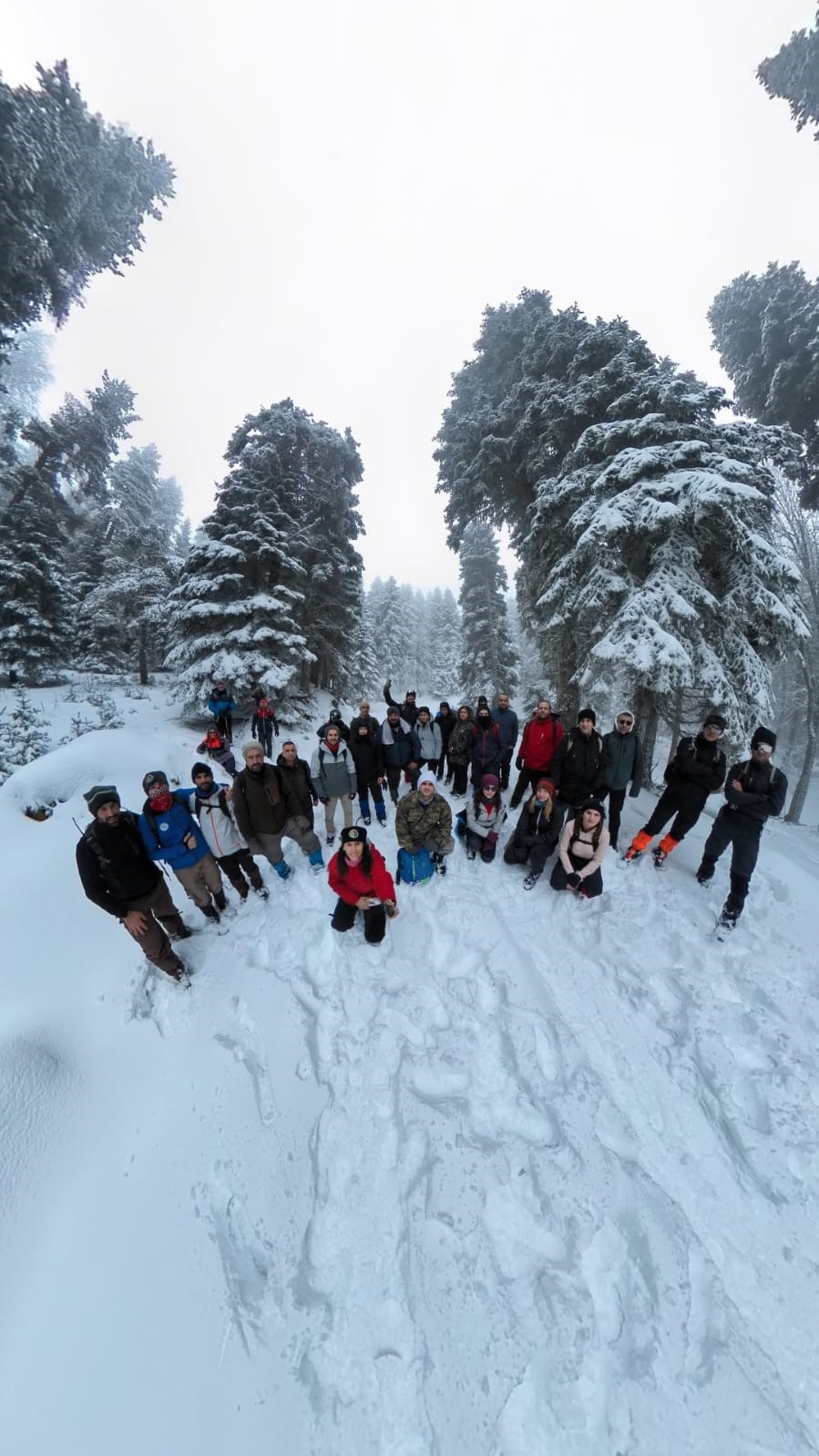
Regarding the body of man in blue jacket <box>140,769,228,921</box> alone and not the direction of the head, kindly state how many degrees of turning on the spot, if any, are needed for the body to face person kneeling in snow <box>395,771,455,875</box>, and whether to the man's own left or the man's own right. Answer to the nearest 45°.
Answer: approximately 90° to the man's own left

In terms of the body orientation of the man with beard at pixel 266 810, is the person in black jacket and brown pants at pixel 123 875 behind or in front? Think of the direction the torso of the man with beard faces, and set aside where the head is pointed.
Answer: in front

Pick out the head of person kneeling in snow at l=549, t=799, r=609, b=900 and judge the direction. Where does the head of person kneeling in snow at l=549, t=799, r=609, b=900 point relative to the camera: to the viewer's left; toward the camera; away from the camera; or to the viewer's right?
toward the camera

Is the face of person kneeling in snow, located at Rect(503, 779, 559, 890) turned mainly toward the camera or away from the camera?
toward the camera

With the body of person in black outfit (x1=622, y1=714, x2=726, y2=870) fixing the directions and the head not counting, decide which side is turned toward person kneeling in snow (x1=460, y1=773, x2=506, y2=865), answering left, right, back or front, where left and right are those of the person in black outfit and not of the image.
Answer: right

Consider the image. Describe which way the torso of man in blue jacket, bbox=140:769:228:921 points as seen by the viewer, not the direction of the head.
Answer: toward the camera

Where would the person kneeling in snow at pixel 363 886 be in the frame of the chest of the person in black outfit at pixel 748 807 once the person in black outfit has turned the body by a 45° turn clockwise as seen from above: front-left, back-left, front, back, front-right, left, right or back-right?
front

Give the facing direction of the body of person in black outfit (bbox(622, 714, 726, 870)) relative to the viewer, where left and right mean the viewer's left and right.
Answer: facing the viewer

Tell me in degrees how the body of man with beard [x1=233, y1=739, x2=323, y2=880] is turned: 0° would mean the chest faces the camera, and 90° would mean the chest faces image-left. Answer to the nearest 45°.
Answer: approximately 0°

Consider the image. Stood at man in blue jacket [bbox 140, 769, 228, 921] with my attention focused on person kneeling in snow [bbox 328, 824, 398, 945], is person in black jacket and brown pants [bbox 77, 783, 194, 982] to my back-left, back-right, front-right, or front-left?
back-right

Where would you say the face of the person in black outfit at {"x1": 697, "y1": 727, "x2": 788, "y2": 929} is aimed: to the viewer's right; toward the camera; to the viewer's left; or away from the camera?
toward the camera

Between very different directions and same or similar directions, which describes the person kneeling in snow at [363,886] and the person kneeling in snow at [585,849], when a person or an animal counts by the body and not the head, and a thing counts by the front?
same or similar directions

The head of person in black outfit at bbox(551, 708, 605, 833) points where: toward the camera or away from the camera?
toward the camera

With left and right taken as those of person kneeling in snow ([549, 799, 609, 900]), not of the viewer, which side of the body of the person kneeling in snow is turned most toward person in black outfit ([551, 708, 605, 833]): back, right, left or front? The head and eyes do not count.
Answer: back

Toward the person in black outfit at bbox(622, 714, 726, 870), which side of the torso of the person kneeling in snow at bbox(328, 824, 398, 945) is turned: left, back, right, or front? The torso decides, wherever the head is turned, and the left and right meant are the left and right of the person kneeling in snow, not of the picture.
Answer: left

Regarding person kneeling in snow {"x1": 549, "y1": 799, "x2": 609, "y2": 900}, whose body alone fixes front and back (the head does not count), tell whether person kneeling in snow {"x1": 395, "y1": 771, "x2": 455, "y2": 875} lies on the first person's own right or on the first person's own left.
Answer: on the first person's own right

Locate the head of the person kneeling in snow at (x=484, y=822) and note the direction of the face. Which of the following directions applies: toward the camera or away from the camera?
toward the camera

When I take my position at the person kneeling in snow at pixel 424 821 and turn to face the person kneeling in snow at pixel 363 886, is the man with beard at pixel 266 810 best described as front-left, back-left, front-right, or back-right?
front-right

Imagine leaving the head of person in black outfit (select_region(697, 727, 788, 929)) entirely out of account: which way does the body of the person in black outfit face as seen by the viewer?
toward the camera

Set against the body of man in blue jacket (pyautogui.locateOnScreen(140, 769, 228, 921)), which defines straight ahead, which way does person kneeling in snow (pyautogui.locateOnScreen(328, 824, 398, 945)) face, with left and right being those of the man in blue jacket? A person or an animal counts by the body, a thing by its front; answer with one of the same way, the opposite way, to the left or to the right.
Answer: the same way

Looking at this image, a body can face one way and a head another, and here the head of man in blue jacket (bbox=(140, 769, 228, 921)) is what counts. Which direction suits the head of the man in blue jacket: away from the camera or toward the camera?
toward the camera
